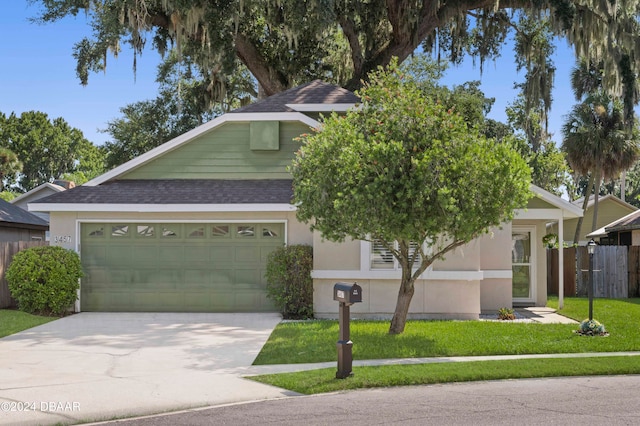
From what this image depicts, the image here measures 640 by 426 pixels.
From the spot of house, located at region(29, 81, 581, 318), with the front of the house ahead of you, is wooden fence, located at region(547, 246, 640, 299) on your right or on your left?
on your left

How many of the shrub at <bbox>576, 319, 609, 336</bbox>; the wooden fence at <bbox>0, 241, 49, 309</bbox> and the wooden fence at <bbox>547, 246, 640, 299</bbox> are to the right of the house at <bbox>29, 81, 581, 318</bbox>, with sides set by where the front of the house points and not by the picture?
1

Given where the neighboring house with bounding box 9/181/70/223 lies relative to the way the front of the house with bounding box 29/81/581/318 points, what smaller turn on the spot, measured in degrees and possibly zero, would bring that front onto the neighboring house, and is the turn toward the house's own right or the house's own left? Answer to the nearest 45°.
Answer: approximately 135° to the house's own right

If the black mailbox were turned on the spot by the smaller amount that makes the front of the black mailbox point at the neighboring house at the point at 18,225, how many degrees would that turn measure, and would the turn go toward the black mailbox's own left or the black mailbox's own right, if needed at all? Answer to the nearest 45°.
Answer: approximately 180°

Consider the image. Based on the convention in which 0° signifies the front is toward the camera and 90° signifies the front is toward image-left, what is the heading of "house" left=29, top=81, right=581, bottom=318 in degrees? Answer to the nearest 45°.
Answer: approximately 0°

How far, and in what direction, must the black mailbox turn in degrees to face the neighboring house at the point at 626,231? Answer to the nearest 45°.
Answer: approximately 90° to its left

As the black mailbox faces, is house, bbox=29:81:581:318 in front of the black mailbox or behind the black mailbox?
behind

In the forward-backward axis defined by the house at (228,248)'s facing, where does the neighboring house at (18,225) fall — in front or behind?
behind

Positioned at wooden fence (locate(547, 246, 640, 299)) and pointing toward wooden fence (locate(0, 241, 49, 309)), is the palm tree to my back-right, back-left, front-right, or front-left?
back-right

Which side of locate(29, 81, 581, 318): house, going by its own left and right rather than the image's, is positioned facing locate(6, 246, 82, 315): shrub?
right

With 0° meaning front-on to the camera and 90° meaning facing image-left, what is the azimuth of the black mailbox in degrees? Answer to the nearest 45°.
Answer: approximately 315°
